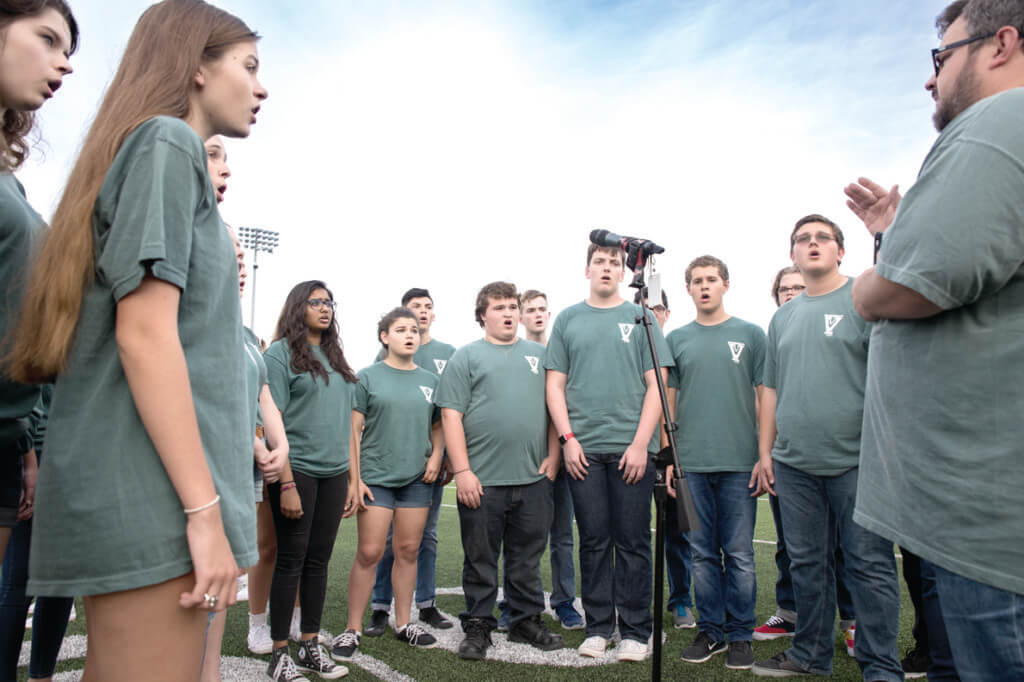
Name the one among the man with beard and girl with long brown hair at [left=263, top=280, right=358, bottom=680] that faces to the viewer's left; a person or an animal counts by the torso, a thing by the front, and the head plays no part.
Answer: the man with beard

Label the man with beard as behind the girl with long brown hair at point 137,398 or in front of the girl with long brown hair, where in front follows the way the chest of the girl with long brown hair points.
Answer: in front

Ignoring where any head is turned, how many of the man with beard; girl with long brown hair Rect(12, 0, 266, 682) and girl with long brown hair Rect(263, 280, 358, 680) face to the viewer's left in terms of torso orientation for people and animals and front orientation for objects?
1

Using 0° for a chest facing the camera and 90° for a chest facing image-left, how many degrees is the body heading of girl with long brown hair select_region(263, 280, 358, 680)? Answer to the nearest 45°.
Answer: approximately 315°

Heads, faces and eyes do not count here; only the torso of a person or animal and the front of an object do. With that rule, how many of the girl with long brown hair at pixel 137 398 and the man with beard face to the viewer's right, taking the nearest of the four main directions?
1

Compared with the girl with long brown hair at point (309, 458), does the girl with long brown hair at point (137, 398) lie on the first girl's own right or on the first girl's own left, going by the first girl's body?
on the first girl's own right

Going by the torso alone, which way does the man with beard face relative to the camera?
to the viewer's left

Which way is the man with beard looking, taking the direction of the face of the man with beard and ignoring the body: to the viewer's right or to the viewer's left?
to the viewer's left

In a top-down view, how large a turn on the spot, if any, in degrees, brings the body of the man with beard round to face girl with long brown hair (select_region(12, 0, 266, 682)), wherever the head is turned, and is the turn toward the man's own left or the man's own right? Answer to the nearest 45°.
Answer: approximately 45° to the man's own left

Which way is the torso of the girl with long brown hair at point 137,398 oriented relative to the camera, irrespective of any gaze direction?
to the viewer's right

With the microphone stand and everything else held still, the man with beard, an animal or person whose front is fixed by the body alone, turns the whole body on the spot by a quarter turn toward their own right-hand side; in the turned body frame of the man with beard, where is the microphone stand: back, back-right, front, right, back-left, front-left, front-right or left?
front-left

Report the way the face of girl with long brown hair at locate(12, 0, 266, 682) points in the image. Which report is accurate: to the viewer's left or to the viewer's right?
to the viewer's right

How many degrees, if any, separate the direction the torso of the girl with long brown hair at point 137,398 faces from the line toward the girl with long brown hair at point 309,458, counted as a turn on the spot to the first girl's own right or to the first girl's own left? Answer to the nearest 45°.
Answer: approximately 90° to the first girl's own left

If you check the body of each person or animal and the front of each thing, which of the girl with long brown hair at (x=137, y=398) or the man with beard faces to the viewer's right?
the girl with long brown hair
